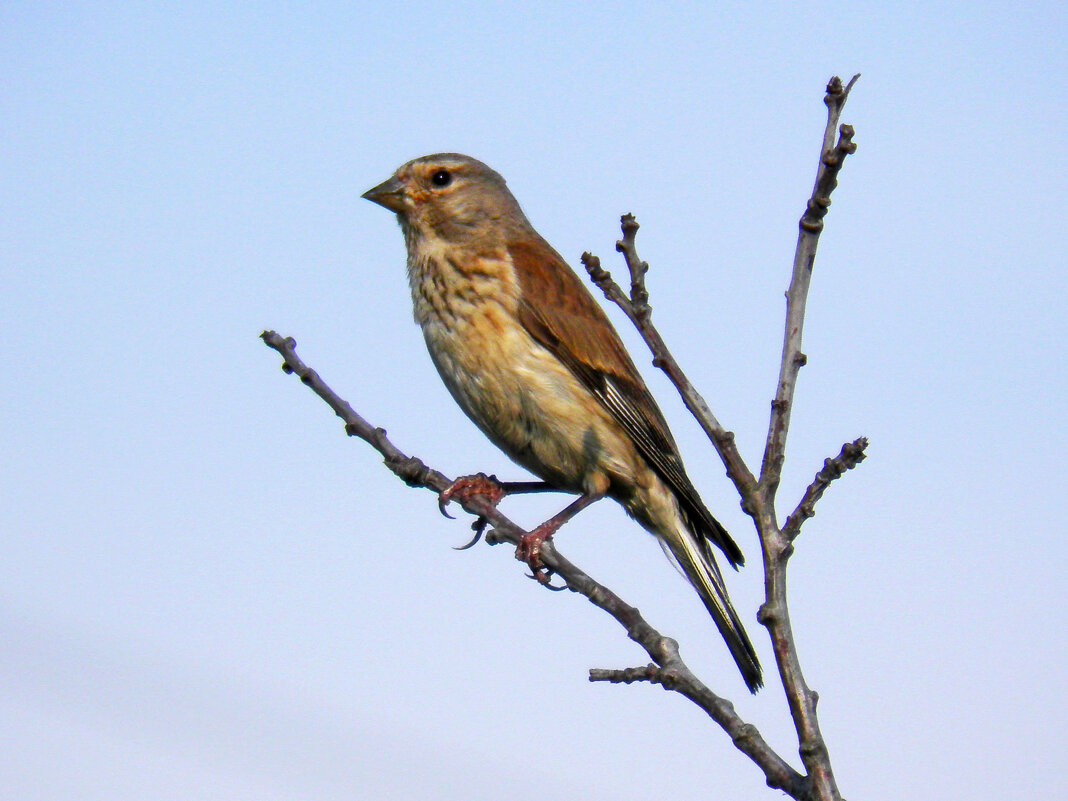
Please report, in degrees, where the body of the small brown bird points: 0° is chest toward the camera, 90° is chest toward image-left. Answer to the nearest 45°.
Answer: approximately 90°
